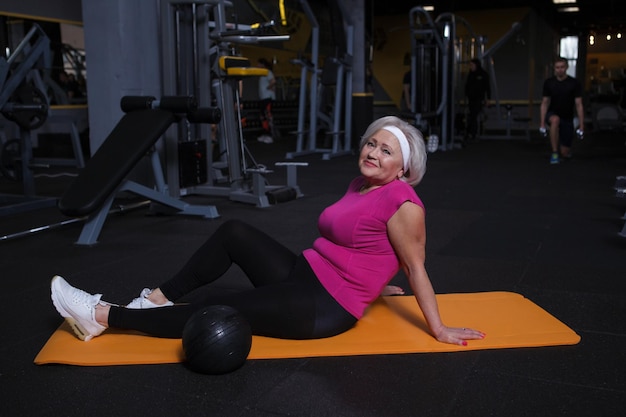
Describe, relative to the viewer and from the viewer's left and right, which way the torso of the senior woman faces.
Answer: facing to the left of the viewer

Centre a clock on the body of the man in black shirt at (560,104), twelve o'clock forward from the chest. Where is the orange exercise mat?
The orange exercise mat is roughly at 12 o'clock from the man in black shirt.

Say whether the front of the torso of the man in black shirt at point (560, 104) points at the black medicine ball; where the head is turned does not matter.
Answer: yes

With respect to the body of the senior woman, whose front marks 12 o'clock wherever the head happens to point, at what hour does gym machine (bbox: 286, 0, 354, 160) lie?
The gym machine is roughly at 3 o'clock from the senior woman.

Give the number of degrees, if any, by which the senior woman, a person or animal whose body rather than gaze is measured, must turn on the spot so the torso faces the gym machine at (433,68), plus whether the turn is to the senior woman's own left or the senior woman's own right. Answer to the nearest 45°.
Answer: approximately 90° to the senior woman's own right

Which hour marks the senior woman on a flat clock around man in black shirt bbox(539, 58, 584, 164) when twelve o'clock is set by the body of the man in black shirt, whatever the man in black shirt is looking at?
The senior woman is roughly at 12 o'clock from the man in black shirt.

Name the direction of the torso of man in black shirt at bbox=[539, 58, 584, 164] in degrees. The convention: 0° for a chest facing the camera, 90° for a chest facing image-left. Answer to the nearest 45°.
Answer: approximately 0°
